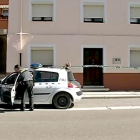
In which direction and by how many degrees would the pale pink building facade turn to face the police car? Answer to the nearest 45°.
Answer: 0° — it already faces it

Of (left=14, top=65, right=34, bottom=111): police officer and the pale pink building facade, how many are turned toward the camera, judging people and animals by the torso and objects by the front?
1

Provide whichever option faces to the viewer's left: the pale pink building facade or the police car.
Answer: the police car

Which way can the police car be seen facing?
to the viewer's left
